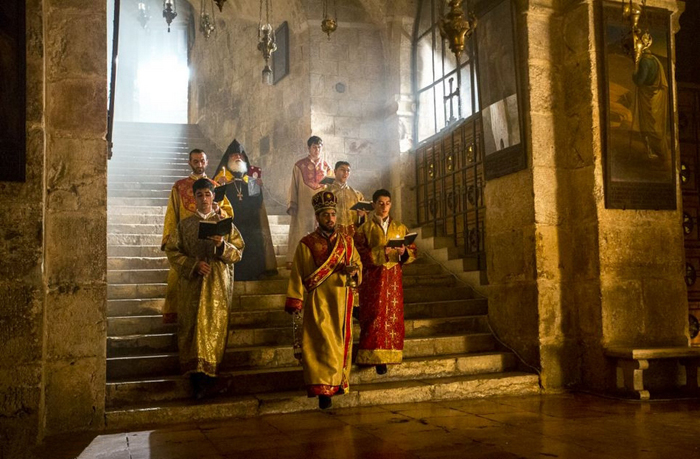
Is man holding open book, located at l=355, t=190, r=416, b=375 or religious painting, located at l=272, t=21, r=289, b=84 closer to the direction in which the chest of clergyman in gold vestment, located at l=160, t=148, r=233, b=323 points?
the man holding open book

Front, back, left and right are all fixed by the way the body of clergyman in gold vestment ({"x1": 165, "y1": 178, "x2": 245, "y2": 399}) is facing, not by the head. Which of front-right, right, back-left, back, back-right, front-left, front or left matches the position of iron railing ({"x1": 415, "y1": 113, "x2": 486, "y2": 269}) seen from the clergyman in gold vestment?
back-left

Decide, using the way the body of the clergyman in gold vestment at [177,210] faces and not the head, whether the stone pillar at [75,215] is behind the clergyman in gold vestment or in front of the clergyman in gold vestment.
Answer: in front

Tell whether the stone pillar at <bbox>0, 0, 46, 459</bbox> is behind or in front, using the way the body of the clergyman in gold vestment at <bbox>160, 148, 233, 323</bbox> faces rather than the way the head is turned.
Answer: in front

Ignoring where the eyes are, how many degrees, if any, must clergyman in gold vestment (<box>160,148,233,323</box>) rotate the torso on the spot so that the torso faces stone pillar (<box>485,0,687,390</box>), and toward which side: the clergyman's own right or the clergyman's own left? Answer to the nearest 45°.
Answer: approximately 90° to the clergyman's own left

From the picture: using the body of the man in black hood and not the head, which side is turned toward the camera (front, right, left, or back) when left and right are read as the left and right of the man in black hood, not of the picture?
front

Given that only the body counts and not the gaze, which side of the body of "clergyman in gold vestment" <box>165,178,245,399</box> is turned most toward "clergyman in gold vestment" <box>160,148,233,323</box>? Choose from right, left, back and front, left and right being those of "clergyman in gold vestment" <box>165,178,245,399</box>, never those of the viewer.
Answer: back

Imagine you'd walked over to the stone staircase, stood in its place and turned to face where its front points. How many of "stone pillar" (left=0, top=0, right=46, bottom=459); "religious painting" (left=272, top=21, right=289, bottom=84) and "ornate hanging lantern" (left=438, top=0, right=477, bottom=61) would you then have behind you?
1

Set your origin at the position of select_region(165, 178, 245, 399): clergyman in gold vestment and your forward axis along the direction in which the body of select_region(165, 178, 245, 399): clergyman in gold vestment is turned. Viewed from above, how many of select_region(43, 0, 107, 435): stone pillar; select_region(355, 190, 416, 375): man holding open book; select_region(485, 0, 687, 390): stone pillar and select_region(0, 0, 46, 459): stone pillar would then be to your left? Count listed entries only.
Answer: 2

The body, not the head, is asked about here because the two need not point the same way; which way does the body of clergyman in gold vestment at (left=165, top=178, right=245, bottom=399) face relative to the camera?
toward the camera

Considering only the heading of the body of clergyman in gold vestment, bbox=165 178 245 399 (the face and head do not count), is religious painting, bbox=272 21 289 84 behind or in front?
behind
